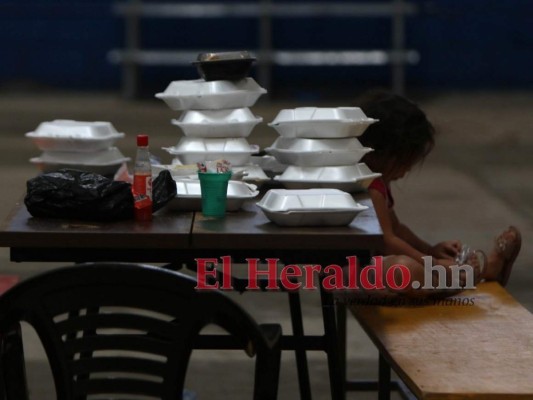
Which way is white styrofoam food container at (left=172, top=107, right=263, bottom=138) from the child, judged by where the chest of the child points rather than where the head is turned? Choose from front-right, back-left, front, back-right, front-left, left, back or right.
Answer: back-right

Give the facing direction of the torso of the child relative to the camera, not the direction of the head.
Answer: to the viewer's right

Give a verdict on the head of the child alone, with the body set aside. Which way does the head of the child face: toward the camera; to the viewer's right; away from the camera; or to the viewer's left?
to the viewer's right

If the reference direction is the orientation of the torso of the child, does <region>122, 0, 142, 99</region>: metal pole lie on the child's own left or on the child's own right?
on the child's own left

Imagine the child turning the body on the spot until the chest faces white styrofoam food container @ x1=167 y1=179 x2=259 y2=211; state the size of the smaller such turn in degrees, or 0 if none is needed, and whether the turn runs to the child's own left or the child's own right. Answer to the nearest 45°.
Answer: approximately 135° to the child's own right

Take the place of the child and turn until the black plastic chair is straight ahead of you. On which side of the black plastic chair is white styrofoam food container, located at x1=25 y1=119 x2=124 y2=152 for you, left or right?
right

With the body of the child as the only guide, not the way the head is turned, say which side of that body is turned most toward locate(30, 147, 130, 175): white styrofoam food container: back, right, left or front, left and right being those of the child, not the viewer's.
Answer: back

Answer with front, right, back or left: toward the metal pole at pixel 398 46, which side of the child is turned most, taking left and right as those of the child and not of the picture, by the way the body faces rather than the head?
left

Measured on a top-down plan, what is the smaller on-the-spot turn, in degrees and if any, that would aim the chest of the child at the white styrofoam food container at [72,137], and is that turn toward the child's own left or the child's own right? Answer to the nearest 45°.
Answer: approximately 180°

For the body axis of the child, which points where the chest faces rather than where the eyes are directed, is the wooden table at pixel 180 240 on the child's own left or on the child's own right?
on the child's own right

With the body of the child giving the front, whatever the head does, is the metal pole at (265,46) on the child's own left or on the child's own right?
on the child's own left
